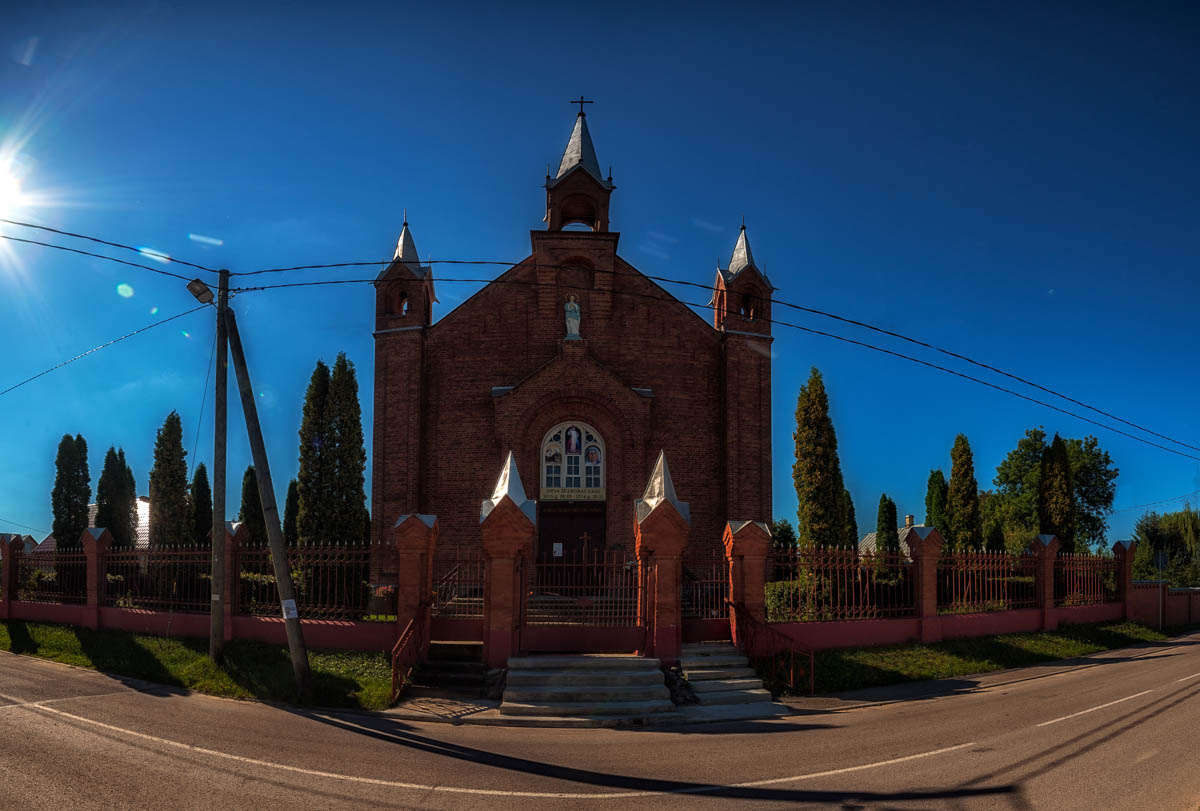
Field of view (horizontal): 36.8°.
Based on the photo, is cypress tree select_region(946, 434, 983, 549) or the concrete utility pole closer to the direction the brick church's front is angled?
the concrete utility pole

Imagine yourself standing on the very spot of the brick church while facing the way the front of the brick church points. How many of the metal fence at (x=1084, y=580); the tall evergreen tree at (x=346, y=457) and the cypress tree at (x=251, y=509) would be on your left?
1

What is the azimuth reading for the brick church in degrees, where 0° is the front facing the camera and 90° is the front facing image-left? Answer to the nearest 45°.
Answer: approximately 0°

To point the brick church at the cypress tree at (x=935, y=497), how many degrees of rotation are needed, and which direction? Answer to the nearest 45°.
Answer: approximately 135° to its left

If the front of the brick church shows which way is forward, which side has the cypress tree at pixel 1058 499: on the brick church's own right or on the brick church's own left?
on the brick church's own left

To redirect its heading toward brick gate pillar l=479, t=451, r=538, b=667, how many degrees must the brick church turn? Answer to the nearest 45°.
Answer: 0° — it already faces it

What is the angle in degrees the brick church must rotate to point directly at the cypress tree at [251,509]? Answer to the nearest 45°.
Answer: approximately 135° to its right

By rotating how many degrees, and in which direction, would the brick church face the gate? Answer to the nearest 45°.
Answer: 0° — it already faces it

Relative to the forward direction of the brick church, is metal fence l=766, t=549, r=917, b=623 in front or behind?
in front

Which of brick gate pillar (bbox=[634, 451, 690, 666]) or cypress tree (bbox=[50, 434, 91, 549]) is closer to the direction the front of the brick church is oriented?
the brick gate pillar

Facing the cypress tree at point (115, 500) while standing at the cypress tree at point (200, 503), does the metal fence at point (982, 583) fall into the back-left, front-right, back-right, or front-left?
back-left

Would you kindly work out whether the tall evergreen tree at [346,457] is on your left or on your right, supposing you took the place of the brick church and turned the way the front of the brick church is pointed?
on your right
